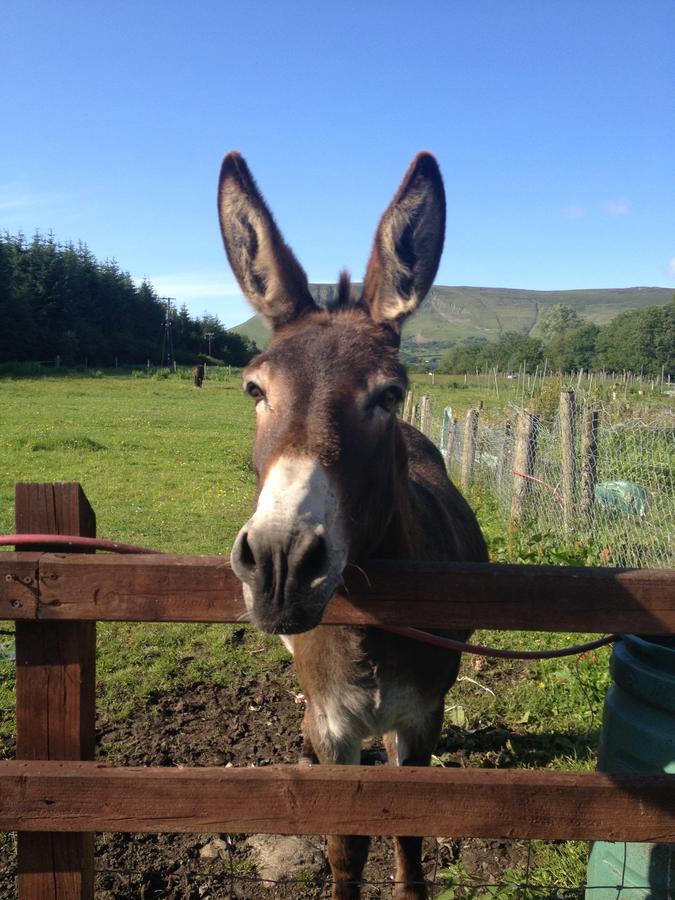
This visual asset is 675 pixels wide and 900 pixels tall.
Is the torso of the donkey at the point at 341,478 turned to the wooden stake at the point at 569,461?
no

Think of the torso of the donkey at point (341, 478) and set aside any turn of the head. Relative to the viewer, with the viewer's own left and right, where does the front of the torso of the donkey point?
facing the viewer

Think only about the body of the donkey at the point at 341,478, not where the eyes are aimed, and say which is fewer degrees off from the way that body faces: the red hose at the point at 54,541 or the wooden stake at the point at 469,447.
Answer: the red hose

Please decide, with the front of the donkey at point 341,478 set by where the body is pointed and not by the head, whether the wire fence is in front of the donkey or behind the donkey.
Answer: behind

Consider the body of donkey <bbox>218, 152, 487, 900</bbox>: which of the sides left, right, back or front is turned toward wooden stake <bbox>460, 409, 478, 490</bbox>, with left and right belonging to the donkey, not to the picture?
back

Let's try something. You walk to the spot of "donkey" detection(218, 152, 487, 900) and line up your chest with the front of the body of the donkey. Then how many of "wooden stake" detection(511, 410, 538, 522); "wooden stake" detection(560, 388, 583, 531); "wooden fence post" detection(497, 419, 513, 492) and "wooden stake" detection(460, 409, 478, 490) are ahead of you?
0

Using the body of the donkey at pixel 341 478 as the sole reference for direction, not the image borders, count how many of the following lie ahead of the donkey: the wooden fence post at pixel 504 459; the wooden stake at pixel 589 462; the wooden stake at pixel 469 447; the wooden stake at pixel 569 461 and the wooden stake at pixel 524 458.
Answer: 0

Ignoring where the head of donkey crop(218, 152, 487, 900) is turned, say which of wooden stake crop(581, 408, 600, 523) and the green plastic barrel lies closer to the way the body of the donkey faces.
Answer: the green plastic barrel

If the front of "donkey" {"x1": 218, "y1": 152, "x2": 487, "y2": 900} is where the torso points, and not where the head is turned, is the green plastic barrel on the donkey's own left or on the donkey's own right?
on the donkey's own left

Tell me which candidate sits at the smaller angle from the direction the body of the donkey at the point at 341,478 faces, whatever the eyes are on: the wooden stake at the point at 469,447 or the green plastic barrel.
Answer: the green plastic barrel

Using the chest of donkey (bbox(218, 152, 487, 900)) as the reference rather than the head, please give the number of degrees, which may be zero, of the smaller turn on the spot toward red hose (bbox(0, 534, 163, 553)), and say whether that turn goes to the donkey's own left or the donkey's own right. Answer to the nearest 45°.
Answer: approximately 45° to the donkey's own right

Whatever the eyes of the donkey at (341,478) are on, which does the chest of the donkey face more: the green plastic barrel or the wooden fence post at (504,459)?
the green plastic barrel

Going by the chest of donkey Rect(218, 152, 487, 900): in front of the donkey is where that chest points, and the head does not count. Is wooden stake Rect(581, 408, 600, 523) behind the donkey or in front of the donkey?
behind
